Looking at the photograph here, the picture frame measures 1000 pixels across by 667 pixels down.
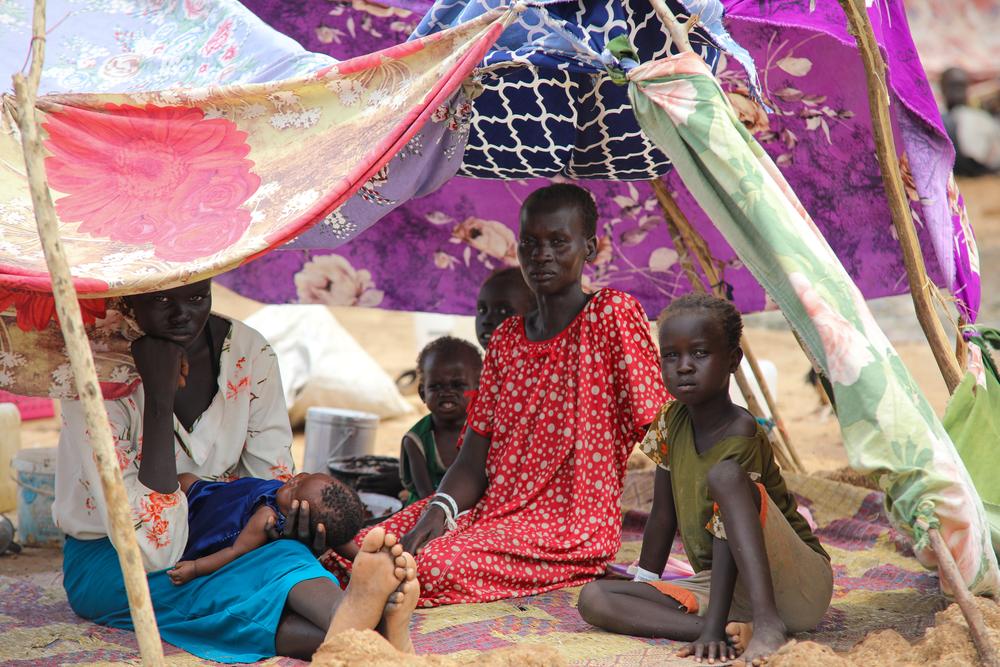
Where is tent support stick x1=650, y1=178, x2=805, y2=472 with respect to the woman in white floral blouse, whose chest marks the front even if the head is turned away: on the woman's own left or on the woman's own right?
on the woman's own left

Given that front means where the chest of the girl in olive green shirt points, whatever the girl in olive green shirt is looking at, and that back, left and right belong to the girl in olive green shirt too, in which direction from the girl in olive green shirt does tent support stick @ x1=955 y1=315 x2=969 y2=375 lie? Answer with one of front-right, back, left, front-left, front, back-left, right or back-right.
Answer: back

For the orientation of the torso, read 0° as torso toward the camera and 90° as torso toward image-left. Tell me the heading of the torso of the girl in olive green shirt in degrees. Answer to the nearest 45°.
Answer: approximately 45°

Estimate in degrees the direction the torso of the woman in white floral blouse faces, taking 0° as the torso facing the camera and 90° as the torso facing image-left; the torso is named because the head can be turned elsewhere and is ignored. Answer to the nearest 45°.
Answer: approximately 315°

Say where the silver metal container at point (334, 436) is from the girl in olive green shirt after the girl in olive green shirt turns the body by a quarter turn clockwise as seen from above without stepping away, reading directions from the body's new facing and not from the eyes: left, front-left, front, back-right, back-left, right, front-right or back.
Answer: front

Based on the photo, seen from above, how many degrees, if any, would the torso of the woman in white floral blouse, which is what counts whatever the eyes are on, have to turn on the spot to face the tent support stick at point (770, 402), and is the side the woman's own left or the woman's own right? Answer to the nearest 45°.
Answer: approximately 90° to the woman's own left

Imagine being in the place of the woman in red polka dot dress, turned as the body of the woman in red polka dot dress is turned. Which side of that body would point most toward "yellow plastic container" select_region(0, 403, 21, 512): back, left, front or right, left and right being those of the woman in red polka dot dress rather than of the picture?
right

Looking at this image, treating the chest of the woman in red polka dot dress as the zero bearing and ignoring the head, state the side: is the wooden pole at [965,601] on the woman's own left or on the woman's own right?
on the woman's own left

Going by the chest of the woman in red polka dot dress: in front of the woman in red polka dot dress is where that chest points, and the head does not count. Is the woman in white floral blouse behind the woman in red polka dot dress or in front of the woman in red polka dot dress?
in front

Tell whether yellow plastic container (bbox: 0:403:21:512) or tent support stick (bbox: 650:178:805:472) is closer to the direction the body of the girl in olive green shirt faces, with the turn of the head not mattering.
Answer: the yellow plastic container

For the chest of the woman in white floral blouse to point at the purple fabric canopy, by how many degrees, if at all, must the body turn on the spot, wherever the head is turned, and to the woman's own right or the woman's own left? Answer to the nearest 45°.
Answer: approximately 90° to the woman's own left

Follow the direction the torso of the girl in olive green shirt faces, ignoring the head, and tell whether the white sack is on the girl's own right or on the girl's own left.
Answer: on the girl's own right
